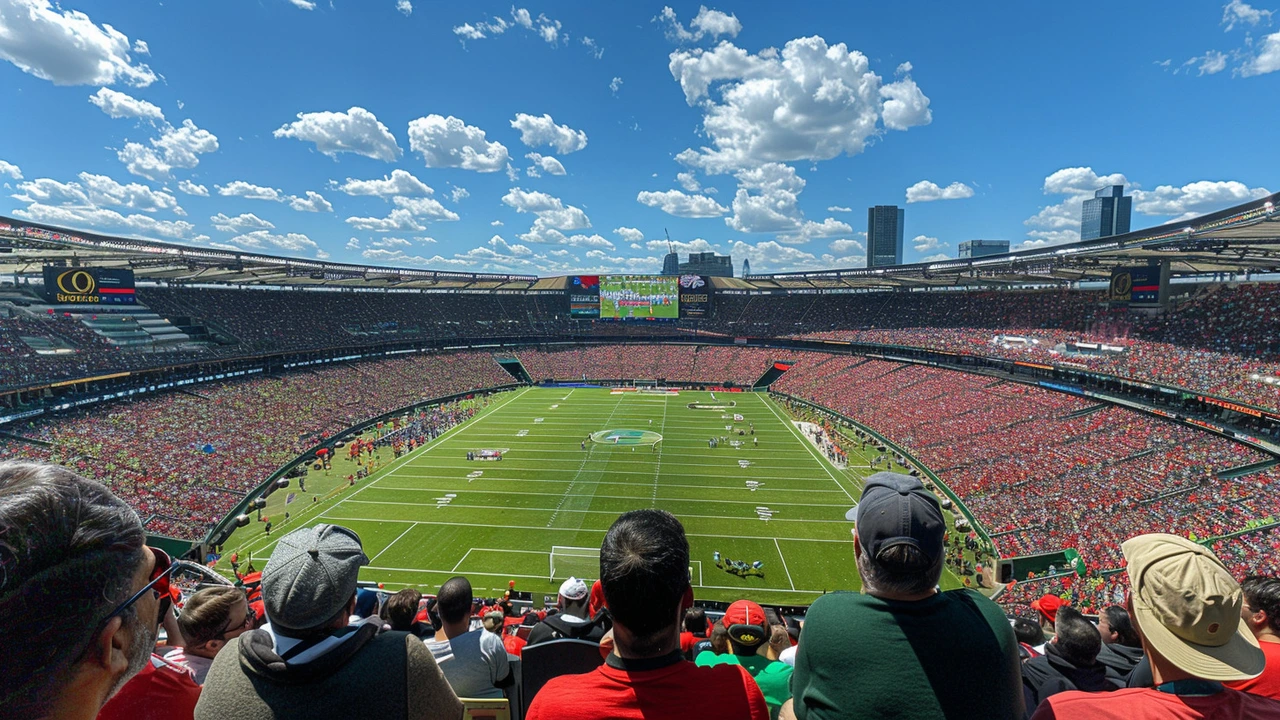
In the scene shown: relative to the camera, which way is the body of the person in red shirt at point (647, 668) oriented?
away from the camera

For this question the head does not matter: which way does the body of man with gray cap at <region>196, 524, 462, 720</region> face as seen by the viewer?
away from the camera

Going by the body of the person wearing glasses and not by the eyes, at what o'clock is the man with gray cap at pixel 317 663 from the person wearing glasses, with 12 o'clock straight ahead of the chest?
The man with gray cap is roughly at 4 o'clock from the person wearing glasses.

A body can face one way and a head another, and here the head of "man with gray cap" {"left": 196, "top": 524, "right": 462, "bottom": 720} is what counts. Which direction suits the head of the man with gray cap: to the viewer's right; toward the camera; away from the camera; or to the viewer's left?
away from the camera

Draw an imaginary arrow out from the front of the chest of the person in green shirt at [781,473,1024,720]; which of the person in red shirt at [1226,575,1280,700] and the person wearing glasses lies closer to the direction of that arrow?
the person in red shirt

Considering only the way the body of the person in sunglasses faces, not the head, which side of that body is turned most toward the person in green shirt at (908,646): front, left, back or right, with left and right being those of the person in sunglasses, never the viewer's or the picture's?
right

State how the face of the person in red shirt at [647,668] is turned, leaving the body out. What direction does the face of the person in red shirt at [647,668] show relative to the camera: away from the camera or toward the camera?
away from the camera

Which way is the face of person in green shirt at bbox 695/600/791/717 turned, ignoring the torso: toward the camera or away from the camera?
away from the camera

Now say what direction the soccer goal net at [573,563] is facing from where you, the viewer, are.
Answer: facing away from the viewer

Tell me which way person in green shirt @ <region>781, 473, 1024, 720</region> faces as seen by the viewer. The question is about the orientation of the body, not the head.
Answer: away from the camera

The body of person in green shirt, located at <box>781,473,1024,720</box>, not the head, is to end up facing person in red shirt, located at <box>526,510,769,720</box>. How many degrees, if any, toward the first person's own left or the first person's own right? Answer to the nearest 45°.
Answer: approximately 135° to the first person's own left

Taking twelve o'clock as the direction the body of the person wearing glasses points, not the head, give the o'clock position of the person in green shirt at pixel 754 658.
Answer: The person in green shirt is roughly at 2 o'clock from the person wearing glasses.
